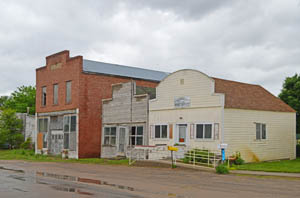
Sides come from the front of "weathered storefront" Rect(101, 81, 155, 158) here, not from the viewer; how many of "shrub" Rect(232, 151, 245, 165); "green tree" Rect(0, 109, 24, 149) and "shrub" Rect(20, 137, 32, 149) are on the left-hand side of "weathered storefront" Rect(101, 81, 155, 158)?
1

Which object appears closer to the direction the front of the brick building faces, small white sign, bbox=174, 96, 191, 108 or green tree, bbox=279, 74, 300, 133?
the small white sign

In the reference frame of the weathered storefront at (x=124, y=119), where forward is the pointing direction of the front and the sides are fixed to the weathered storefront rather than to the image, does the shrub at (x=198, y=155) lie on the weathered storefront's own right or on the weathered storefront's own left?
on the weathered storefront's own left

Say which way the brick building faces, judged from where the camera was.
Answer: facing the viewer and to the left of the viewer

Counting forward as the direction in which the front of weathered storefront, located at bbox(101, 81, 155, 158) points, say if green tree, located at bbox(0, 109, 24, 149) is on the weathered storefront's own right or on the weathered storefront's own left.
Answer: on the weathered storefront's own right

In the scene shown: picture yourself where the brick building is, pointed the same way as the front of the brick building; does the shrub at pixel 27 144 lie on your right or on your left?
on your right

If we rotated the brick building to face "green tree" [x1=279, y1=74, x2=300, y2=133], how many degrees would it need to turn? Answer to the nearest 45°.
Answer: approximately 135° to its left

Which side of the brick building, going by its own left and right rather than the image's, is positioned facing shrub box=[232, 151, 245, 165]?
left

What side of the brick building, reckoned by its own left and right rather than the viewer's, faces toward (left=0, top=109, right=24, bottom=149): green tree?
right

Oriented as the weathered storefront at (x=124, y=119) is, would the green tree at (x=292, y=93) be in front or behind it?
behind

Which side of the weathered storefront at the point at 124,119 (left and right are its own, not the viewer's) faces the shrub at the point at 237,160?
left

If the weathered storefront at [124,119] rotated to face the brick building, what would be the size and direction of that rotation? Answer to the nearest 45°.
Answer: approximately 90° to its right

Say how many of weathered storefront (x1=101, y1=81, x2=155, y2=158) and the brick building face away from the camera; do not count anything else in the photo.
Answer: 0
